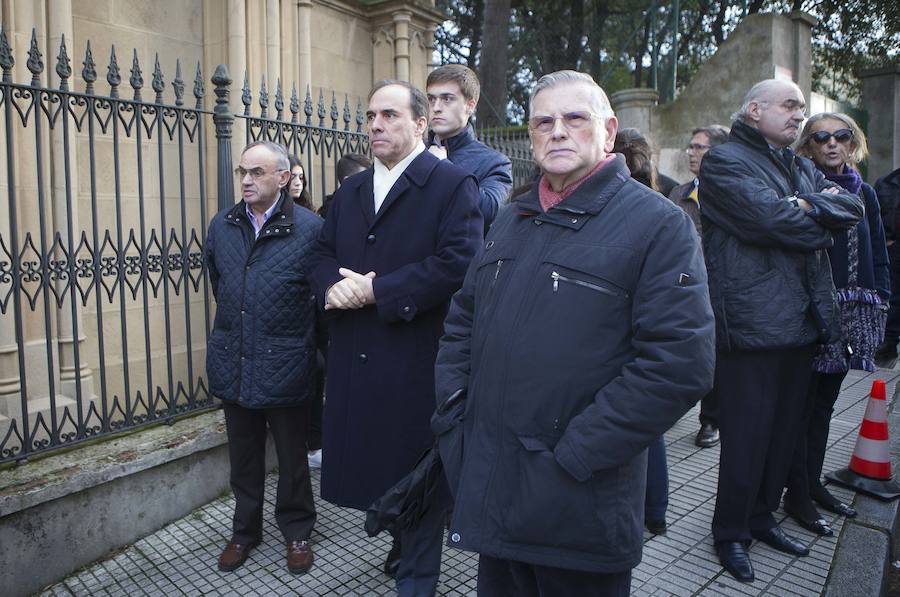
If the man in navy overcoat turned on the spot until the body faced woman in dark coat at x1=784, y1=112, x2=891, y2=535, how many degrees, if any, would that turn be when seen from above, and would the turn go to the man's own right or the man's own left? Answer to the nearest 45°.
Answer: approximately 135° to the man's own left

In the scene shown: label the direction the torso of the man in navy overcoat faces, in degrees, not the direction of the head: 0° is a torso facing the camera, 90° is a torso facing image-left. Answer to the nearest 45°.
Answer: approximately 45°

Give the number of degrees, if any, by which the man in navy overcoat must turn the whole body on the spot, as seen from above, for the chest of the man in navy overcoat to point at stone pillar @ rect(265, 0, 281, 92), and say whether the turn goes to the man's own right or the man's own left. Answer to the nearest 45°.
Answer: approximately 135° to the man's own right

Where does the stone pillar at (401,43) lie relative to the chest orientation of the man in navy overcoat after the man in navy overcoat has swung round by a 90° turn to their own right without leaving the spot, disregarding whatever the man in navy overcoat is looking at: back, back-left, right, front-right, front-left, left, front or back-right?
front-right

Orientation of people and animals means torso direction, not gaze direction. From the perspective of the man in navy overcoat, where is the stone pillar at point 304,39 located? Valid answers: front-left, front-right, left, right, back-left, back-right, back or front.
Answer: back-right

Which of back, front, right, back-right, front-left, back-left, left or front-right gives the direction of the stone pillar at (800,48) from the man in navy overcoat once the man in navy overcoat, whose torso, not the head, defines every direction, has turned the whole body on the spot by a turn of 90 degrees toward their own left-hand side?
left

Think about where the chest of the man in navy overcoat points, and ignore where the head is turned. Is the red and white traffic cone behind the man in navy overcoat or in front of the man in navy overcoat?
behind

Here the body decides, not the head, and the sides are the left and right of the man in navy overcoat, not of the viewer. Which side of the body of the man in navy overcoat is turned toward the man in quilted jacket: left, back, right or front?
right
